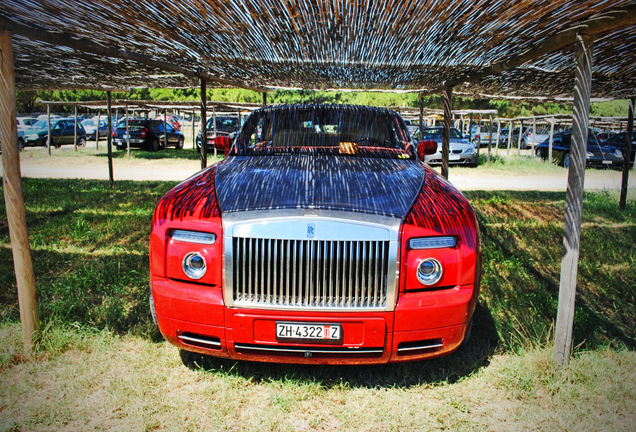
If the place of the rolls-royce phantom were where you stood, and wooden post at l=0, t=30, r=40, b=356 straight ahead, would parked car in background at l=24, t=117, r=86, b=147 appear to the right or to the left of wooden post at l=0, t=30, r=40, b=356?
right

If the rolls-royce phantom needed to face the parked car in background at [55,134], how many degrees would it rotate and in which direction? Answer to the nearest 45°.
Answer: approximately 135° to its right

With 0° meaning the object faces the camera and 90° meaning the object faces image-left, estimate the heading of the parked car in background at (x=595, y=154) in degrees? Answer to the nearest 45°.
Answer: approximately 315°

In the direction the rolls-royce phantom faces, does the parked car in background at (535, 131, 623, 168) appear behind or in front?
behind

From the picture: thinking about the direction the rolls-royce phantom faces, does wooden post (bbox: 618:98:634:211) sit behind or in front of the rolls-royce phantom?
behind

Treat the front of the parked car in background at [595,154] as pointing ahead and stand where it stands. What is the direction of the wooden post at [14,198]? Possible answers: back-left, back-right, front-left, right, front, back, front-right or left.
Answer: front-right

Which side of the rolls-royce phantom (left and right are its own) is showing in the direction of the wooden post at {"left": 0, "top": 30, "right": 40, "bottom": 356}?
right

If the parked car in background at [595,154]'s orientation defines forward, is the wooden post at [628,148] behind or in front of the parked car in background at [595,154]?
in front

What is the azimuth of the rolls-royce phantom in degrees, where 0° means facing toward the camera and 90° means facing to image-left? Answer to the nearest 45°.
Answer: approximately 0°

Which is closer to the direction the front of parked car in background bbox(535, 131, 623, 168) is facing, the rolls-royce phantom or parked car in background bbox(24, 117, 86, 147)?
the rolls-royce phantom

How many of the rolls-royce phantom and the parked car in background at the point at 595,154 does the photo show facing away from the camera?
0
